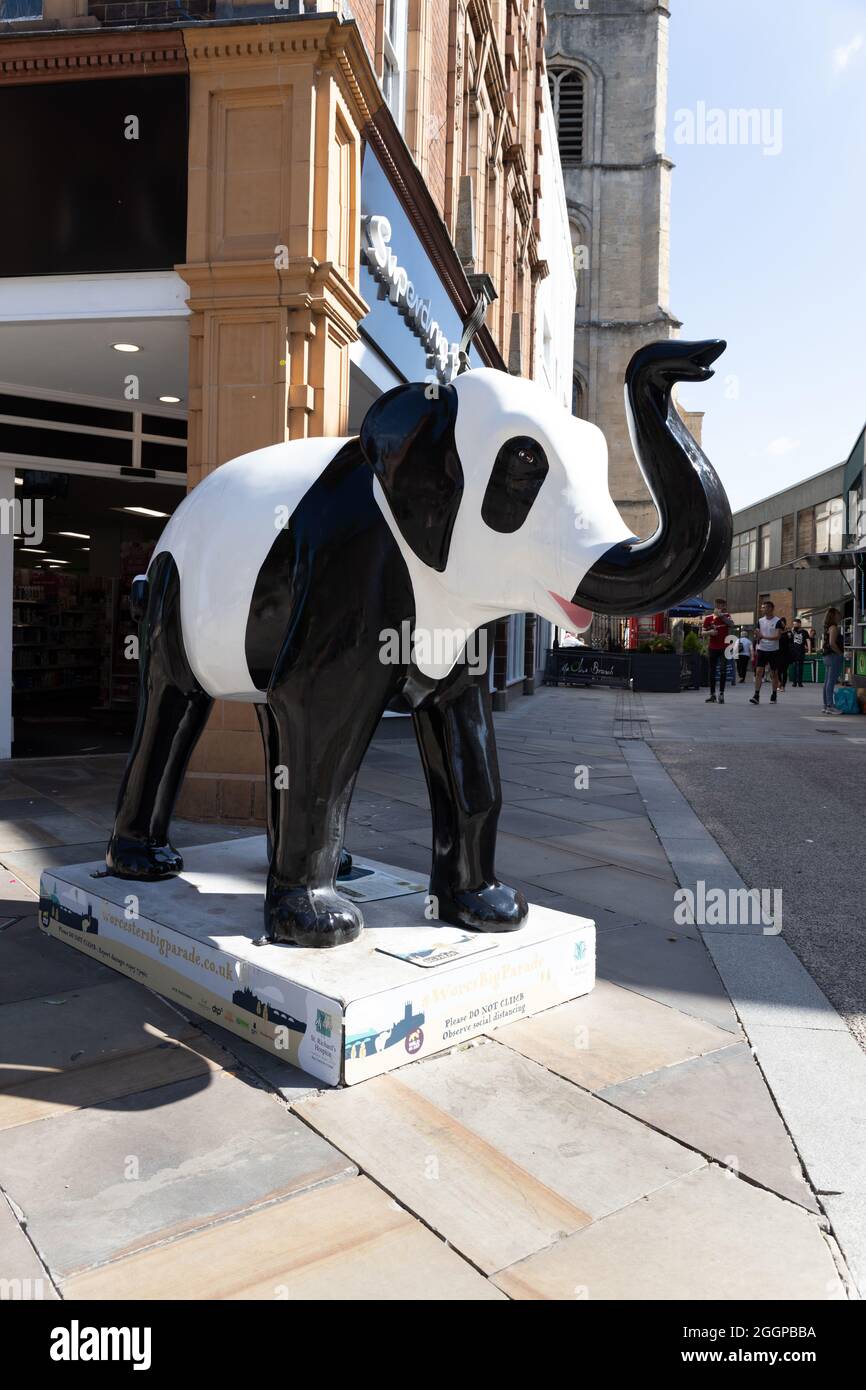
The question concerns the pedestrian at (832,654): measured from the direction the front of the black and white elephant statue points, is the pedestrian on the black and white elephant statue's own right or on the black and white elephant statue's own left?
on the black and white elephant statue's own left

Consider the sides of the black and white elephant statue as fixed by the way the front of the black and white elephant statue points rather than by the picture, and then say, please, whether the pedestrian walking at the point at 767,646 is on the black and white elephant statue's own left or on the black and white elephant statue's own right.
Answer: on the black and white elephant statue's own left

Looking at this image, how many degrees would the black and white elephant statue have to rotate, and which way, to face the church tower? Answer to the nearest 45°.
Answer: approximately 135° to its left

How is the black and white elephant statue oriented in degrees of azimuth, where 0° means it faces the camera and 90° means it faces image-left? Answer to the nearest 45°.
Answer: approximately 315°
